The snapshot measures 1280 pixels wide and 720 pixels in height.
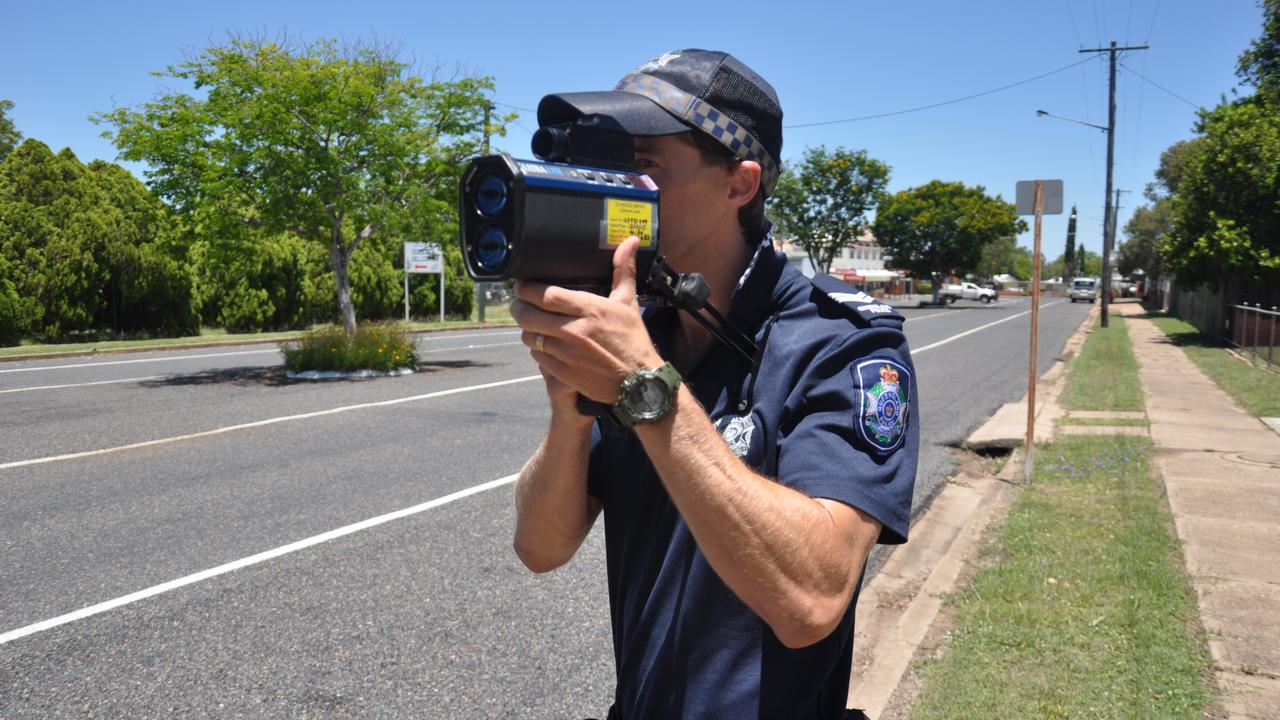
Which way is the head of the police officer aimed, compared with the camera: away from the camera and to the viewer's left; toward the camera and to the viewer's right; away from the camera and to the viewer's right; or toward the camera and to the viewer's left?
toward the camera and to the viewer's left

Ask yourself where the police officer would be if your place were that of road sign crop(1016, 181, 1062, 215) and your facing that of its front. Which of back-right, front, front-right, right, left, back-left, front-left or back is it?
back

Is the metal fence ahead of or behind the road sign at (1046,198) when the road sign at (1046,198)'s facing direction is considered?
ahead

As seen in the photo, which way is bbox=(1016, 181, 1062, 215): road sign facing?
away from the camera

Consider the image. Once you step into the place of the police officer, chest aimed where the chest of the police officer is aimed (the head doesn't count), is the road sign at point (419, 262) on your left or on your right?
on your right

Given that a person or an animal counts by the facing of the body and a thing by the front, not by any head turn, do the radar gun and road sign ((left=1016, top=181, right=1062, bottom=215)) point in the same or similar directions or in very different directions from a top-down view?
very different directions

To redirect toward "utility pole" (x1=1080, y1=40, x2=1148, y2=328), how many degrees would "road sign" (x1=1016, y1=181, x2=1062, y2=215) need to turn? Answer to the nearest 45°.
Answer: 0° — it already faces it

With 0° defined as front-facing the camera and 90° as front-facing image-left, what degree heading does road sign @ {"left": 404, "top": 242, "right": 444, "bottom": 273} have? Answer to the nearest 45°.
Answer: approximately 0°

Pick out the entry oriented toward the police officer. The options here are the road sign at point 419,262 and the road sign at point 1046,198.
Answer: the road sign at point 419,262

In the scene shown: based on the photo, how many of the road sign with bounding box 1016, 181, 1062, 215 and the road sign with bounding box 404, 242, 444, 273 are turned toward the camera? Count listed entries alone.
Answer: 1

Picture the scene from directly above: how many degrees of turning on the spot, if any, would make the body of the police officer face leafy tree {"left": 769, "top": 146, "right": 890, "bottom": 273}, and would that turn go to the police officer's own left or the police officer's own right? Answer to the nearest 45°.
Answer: approximately 135° to the police officer's own right

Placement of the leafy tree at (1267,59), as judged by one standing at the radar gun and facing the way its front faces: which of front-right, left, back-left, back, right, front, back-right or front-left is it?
back

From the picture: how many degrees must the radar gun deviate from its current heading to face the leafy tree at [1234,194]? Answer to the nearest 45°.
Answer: approximately 180°

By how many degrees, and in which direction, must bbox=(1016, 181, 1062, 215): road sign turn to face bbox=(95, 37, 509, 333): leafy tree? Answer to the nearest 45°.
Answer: approximately 90° to its left

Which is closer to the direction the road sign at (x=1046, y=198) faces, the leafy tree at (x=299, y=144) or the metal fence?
the metal fence
